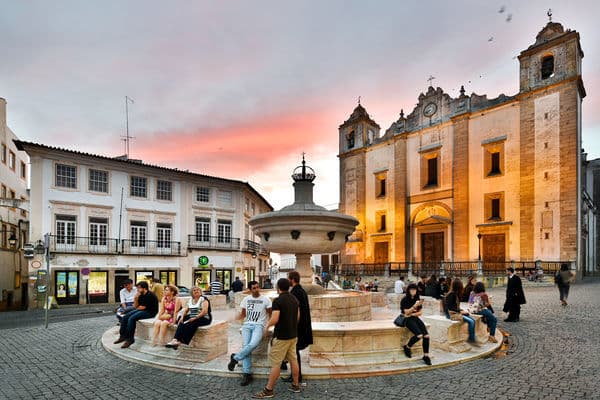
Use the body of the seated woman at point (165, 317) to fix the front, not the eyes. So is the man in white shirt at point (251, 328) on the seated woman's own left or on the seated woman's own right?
on the seated woman's own left

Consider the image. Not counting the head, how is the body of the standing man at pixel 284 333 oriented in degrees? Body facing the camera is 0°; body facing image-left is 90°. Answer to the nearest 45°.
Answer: approximately 135°

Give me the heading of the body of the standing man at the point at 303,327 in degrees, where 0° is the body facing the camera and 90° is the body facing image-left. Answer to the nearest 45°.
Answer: approximately 90°

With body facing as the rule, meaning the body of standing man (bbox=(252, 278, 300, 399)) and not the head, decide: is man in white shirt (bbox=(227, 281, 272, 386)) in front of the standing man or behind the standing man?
in front

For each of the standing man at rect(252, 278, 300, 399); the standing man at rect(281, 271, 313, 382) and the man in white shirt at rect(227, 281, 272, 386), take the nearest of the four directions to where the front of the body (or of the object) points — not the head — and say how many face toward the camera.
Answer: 1

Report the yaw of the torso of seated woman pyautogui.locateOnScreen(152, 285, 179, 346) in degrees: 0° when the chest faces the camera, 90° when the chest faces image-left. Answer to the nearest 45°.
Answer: approximately 45°

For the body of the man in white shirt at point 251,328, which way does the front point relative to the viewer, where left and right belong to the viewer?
facing the viewer

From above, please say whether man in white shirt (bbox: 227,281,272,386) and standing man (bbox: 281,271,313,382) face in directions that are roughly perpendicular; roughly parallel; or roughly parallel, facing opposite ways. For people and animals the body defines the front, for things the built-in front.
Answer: roughly perpendicular

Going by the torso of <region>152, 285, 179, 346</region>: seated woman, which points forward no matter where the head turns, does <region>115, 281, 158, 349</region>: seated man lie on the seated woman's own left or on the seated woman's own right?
on the seated woman's own right

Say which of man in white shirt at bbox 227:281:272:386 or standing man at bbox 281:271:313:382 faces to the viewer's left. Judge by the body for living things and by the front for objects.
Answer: the standing man
